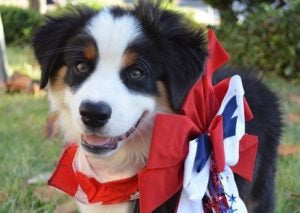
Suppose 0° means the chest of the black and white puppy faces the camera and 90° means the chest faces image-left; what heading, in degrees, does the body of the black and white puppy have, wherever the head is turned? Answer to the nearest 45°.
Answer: approximately 45°

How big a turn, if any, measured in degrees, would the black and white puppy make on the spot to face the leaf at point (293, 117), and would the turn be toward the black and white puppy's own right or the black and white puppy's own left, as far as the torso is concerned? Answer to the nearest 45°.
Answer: approximately 180°
